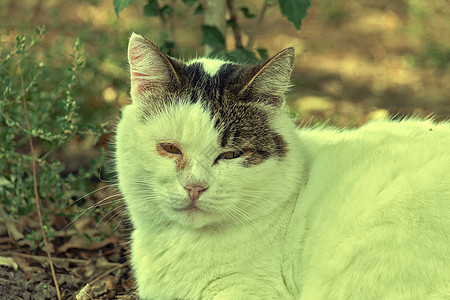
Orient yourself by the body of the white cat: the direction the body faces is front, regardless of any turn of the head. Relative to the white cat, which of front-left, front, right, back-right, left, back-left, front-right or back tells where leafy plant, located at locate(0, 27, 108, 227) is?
right
